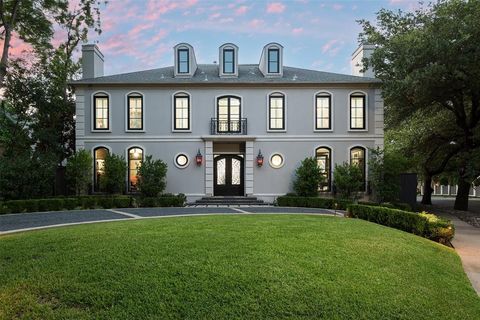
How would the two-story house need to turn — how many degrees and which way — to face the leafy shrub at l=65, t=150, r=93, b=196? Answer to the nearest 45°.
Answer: approximately 90° to its right

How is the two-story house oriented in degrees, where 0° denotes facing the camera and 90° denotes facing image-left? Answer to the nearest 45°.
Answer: approximately 0°
